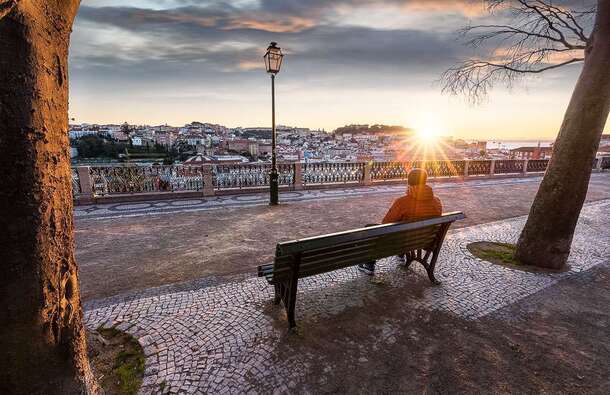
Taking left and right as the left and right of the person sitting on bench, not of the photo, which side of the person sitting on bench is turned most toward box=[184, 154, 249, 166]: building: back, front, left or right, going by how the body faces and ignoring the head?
front

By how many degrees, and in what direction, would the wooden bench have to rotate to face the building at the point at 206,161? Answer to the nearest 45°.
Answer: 0° — it already faces it

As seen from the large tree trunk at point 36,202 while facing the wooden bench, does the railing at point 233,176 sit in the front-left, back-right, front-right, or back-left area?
front-left

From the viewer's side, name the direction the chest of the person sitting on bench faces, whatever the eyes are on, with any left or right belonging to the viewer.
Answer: facing away from the viewer and to the left of the viewer

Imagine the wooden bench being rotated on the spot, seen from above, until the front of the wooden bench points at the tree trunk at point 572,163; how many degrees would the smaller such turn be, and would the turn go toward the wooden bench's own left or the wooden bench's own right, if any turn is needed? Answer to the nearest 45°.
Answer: approximately 90° to the wooden bench's own right

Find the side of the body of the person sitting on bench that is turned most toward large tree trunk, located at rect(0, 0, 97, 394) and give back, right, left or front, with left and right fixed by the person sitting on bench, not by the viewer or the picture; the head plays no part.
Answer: left

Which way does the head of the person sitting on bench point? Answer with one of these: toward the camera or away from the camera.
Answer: away from the camera

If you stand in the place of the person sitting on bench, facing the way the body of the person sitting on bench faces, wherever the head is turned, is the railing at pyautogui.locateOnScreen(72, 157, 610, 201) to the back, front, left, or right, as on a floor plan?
front

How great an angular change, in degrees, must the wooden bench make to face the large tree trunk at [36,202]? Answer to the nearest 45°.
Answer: approximately 90° to its left

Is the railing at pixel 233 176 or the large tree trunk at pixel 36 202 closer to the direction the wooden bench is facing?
the railing

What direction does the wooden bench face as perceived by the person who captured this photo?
facing away from the viewer and to the left of the viewer
